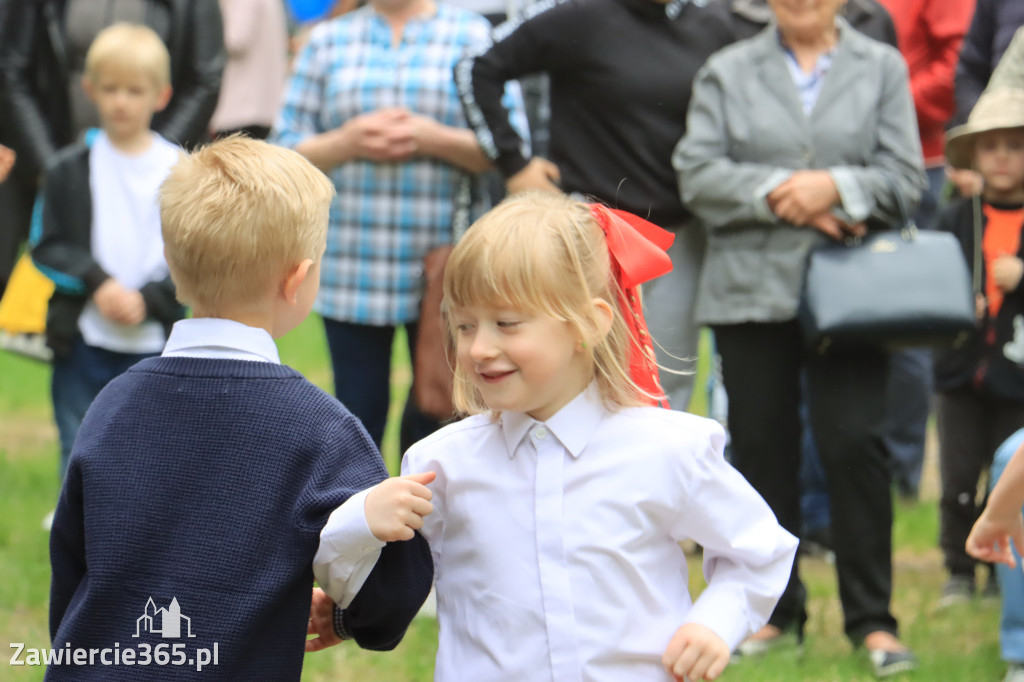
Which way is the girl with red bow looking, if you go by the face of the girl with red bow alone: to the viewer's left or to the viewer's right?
to the viewer's left

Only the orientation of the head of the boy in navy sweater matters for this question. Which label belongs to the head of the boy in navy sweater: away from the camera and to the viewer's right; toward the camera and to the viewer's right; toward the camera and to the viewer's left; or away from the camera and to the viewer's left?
away from the camera and to the viewer's right

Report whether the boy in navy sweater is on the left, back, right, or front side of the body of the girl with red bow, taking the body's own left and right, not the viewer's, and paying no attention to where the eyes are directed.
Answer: right

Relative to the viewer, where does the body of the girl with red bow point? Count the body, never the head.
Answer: toward the camera
